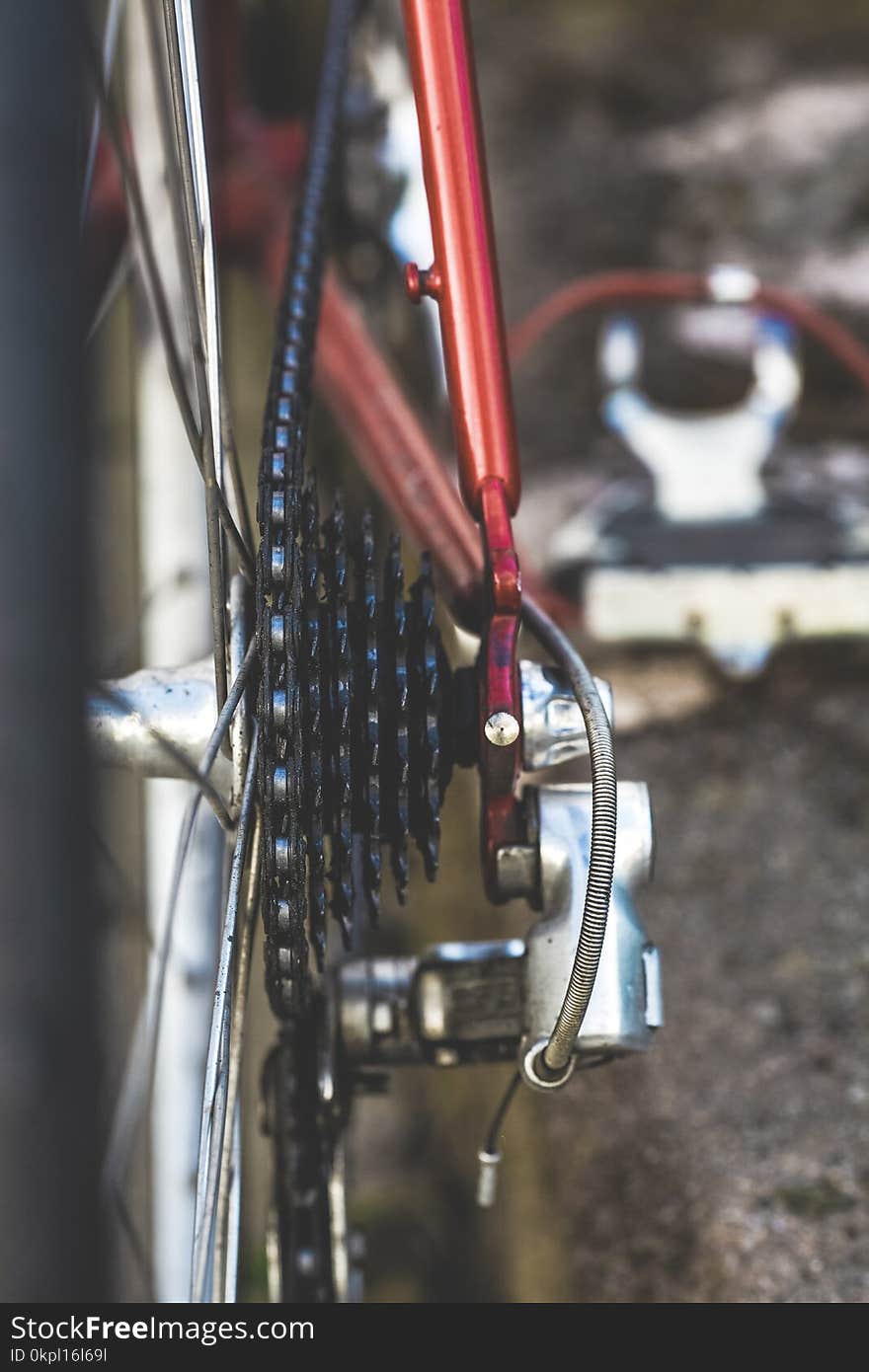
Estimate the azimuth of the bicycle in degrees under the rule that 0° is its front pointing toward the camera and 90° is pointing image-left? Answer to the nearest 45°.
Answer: approximately 180°
